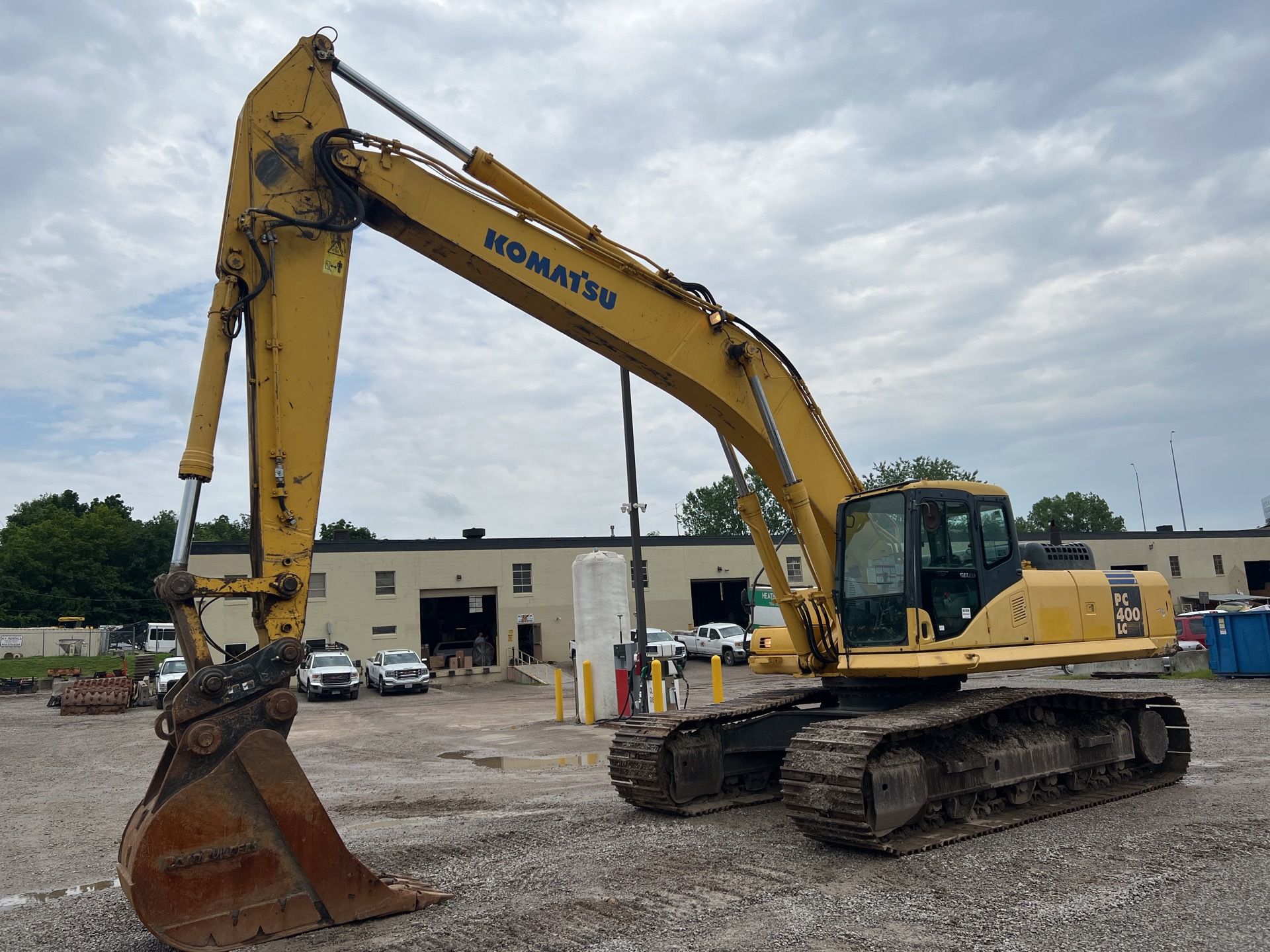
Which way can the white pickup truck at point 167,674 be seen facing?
toward the camera

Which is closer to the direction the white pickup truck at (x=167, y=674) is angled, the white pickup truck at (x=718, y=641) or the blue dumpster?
the blue dumpster

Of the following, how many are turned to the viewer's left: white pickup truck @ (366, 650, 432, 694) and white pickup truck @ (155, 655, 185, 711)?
0

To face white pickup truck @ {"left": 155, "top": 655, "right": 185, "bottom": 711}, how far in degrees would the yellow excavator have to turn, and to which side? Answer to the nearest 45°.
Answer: approximately 90° to its right

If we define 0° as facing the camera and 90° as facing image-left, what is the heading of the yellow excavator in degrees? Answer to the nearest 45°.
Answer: approximately 45°

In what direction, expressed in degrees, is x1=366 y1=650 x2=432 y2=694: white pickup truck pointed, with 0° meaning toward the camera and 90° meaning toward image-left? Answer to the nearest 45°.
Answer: approximately 315°

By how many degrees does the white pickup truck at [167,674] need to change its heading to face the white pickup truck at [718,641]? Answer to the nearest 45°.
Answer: approximately 90° to its left

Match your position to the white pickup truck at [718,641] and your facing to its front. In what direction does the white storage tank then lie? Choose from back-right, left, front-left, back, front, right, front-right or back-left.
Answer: front-right

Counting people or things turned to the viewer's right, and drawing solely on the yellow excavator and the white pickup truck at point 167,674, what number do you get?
0

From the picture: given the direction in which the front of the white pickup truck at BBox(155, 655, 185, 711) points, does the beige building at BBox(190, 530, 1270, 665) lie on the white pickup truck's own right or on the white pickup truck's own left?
on the white pickup truck's own left

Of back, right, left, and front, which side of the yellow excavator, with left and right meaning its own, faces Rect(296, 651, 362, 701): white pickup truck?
right

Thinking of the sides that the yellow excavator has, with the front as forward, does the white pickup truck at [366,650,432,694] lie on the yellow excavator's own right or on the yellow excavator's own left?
on the yellow excavator's own right
